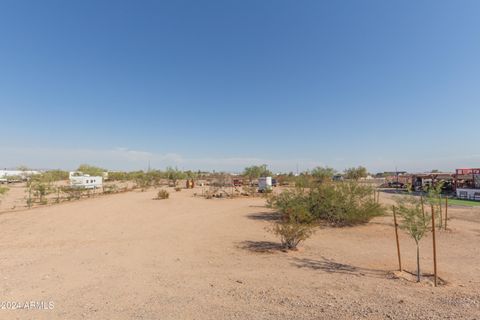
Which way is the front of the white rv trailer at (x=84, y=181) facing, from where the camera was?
facing to the left of the viewer

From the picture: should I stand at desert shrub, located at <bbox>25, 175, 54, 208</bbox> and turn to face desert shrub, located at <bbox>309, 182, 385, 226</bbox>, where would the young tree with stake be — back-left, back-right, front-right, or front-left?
front-right

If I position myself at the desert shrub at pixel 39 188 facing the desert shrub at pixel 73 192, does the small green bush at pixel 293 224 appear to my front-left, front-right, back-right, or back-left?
back-right

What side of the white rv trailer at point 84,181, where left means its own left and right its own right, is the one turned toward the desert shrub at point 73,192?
left

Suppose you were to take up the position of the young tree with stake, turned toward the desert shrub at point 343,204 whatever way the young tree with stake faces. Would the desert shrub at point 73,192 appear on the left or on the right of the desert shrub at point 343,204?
left

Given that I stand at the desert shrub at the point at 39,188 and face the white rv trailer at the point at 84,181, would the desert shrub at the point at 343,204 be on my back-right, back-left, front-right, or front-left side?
back-right

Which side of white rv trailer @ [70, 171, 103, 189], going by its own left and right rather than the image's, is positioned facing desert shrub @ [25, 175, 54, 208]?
left

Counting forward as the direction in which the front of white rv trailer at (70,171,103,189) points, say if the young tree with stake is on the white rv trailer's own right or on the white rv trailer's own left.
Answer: on the white rv trailer's own left

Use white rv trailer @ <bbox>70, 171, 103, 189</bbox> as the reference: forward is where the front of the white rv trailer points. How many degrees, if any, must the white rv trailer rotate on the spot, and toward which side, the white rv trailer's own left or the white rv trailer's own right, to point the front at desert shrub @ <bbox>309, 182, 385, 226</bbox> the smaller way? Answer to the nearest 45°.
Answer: approximately 90° to the white rv trailer's own left
